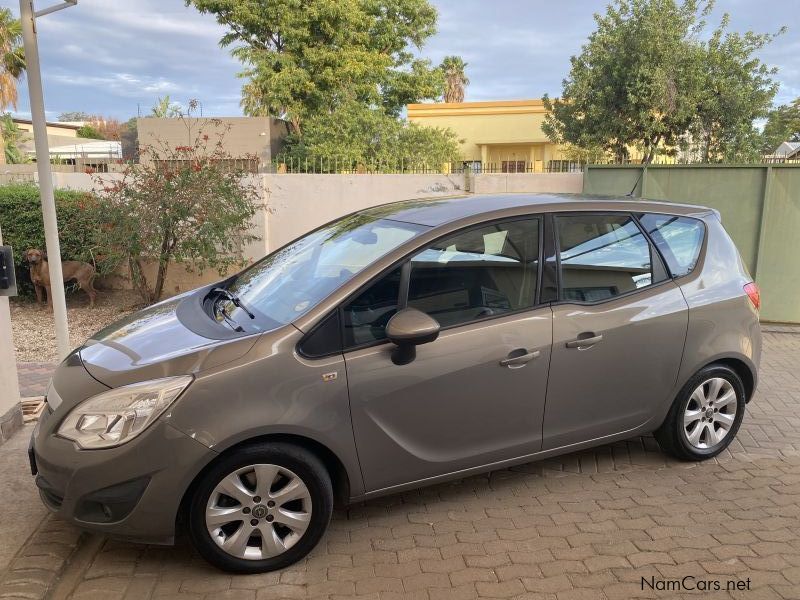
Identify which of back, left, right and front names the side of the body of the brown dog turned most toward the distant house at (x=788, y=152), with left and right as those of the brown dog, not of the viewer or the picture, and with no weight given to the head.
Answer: back

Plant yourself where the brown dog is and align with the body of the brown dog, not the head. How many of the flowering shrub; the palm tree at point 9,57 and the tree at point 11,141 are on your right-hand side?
2

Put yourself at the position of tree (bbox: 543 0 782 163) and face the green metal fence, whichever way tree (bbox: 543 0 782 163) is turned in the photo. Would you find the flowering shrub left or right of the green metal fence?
right

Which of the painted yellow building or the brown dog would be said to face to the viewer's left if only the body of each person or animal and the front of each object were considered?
the brown dog

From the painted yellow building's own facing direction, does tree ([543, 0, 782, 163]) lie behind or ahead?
ahead

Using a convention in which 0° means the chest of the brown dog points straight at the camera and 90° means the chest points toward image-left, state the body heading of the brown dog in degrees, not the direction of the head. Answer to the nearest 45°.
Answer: approximately 90°

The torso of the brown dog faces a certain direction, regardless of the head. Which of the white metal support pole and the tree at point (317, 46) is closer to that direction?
the white metal support pole

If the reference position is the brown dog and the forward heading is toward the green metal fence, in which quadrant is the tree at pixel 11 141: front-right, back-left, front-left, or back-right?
back-left

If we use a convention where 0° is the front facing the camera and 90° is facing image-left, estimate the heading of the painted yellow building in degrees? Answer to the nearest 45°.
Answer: approximately 0°

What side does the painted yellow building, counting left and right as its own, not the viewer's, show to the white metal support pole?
front

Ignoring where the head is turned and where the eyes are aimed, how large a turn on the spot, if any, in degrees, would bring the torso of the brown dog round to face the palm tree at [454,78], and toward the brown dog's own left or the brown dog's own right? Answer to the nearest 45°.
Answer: approximately 135° to the brown dog's own right

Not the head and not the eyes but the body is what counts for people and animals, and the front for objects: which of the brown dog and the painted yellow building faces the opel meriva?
the painted yellow building

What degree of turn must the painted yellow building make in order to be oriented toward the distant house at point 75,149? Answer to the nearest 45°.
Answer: approximately 90° to its right

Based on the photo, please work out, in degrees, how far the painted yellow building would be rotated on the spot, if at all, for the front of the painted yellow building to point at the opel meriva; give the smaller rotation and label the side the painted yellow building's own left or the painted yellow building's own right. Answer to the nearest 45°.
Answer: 0° — it already faces it

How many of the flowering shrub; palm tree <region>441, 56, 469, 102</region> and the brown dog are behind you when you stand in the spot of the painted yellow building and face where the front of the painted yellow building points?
1

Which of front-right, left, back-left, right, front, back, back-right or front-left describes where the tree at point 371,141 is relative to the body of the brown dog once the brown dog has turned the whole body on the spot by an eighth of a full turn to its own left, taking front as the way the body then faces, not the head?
back
